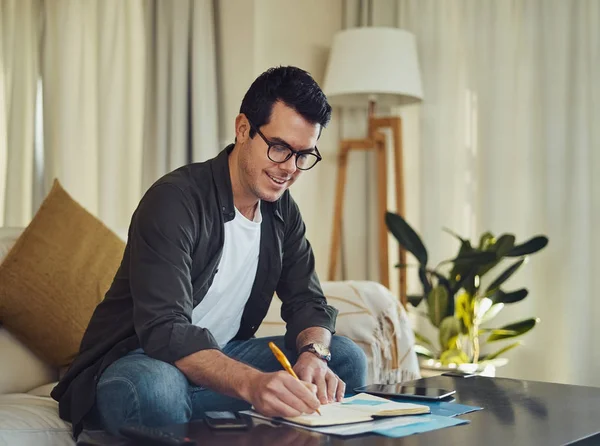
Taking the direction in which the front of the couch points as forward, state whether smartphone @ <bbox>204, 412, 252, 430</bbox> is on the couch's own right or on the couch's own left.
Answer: on the couch's own right

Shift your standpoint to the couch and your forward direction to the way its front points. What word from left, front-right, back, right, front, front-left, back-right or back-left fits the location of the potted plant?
left

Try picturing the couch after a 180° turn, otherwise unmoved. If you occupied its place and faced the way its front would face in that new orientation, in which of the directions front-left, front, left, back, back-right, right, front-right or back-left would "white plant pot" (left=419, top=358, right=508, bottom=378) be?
right

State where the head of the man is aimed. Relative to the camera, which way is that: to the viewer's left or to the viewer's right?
to the viewer's right

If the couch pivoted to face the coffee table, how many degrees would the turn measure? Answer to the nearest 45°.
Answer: approximately 45° to its right

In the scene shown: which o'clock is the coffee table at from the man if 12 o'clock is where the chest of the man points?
The coffee table is roughly at 12 o'clock from the man.

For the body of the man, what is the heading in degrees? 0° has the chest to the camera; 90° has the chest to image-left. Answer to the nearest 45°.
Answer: approximately 315°

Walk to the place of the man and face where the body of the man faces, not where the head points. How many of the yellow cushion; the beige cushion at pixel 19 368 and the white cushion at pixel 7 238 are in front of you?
0

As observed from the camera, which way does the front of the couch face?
facing the viewer and to the right of the viewer

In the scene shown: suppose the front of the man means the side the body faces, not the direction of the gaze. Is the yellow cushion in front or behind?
behind

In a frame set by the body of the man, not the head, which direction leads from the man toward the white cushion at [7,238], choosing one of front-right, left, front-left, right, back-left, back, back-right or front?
back
